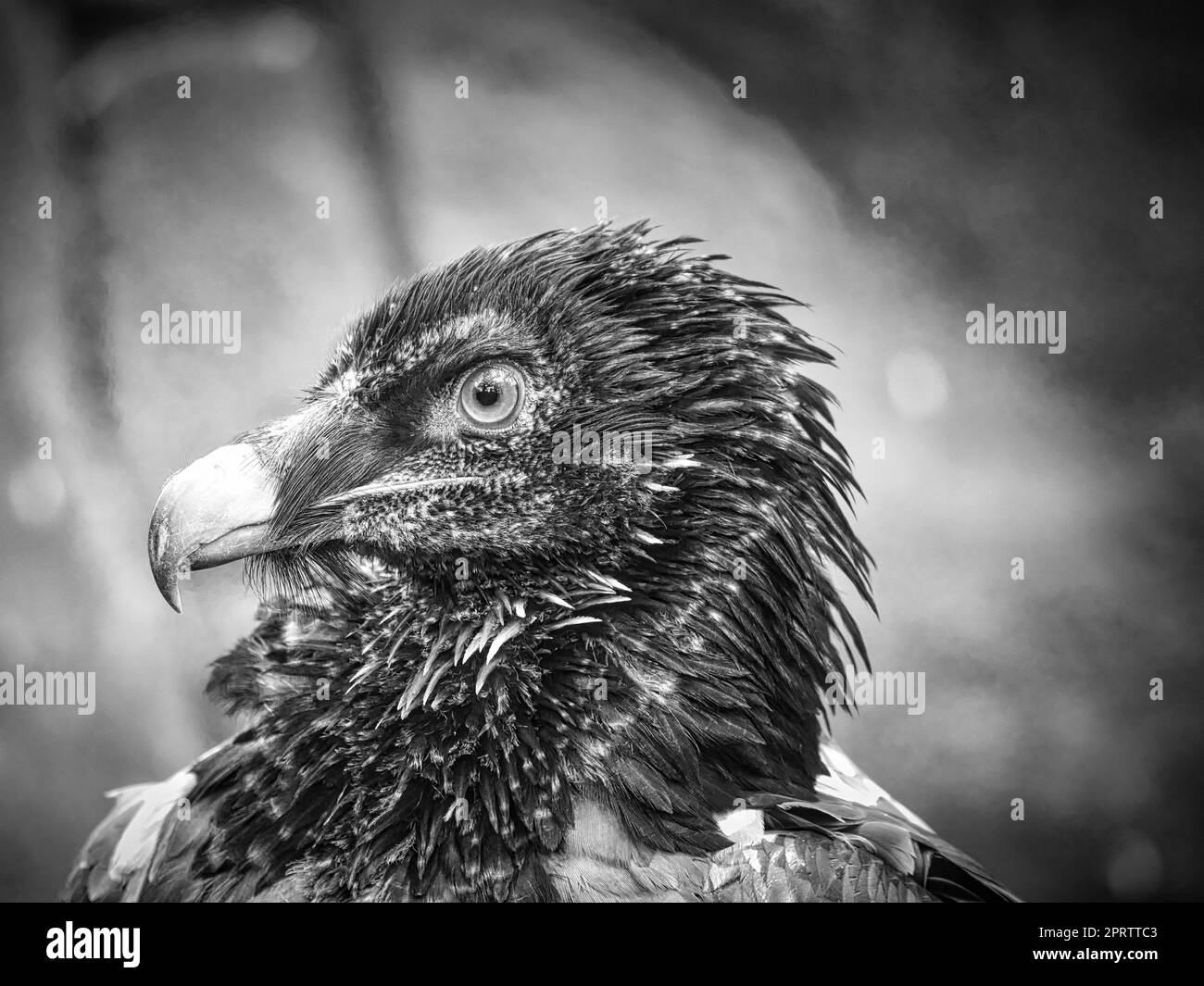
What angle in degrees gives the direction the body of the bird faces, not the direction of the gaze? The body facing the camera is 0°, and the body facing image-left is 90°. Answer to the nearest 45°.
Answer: approximately 90°
